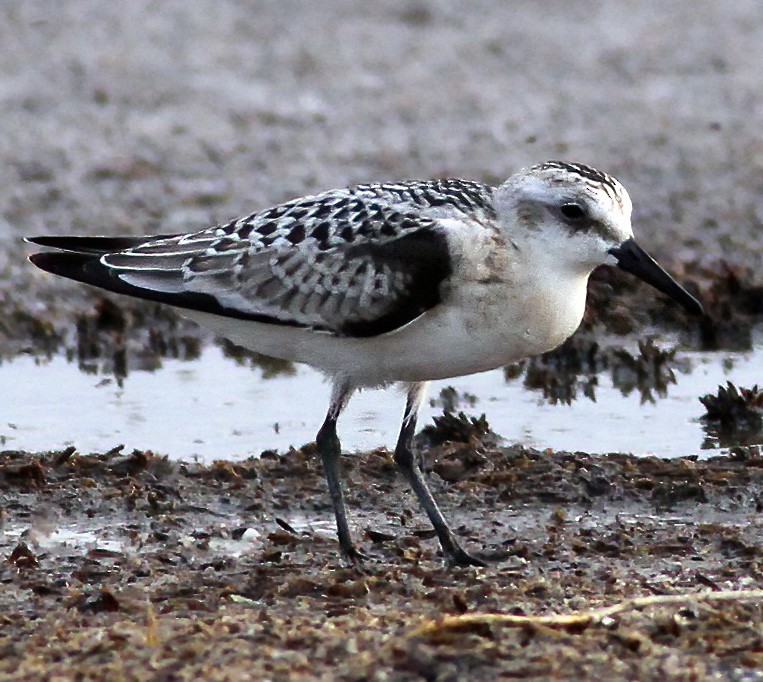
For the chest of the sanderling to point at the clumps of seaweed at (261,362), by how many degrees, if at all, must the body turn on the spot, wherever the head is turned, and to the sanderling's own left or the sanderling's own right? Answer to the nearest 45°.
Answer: approximately 90° to the sanderling's own left

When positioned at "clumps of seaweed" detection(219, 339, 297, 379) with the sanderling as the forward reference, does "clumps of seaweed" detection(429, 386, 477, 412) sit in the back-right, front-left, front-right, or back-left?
front-left

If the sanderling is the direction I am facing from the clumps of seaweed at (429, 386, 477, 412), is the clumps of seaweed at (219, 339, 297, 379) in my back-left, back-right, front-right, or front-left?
back-right

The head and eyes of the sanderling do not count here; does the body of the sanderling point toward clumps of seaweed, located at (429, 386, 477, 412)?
no

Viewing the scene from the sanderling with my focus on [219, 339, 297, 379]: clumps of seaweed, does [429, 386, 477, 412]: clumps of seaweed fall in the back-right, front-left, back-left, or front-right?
front-right

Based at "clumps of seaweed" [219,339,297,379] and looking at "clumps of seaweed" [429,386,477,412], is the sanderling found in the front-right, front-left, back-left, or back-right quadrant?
front-right

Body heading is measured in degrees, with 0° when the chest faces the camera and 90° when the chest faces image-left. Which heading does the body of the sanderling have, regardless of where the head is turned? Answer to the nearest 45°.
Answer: approximately 270°
